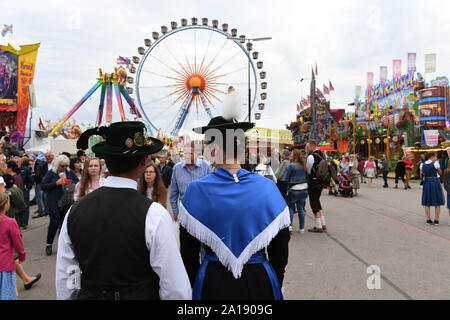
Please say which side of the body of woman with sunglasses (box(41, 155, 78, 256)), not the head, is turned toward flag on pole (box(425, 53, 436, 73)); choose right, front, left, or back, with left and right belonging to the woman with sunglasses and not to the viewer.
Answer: left

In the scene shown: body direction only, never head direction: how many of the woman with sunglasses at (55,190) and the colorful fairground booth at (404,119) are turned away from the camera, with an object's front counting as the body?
0

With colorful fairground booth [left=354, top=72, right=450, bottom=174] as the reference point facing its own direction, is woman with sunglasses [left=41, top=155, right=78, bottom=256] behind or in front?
in front

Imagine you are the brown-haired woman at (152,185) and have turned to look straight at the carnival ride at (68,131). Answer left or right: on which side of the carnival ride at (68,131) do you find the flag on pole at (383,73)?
right

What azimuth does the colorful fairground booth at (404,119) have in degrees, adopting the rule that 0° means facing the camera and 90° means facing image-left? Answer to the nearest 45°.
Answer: approximately 45°

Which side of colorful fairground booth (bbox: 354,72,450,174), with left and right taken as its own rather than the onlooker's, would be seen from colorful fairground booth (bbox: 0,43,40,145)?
front

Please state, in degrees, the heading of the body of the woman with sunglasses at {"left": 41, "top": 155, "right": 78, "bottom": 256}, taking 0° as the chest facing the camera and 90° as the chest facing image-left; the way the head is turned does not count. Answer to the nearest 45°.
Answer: approximately 315°

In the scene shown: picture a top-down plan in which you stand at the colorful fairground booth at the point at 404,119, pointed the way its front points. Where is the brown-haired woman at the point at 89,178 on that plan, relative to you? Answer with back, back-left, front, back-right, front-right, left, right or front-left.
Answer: front-left
